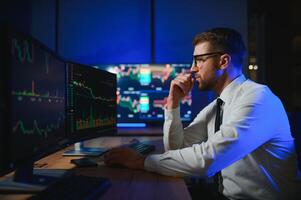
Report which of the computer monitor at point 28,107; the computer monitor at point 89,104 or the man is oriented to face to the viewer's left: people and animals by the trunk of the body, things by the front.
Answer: the man

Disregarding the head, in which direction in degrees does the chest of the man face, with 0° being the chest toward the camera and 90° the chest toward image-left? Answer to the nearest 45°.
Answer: approximately 90°

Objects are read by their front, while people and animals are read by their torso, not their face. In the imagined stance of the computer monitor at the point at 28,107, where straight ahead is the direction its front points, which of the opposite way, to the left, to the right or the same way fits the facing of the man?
the opposite way

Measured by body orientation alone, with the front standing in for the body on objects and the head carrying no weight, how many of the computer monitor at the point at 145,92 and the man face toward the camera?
1

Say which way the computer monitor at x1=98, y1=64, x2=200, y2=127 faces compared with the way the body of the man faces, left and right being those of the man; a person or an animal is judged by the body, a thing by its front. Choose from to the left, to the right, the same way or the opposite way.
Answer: to the left

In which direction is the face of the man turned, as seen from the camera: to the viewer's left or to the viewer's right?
to the viewer's left

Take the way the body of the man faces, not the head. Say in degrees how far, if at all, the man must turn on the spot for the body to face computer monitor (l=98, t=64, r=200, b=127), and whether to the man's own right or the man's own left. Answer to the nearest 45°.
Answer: approximately 90° to the man's own right

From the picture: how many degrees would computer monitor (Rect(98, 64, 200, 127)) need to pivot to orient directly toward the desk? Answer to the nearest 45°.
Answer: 0° — it already faces it

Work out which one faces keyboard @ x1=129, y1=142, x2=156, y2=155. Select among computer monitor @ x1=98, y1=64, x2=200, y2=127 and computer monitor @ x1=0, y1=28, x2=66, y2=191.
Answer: computer monitor @ x1=98, y1=64, x2=200, y2=127
